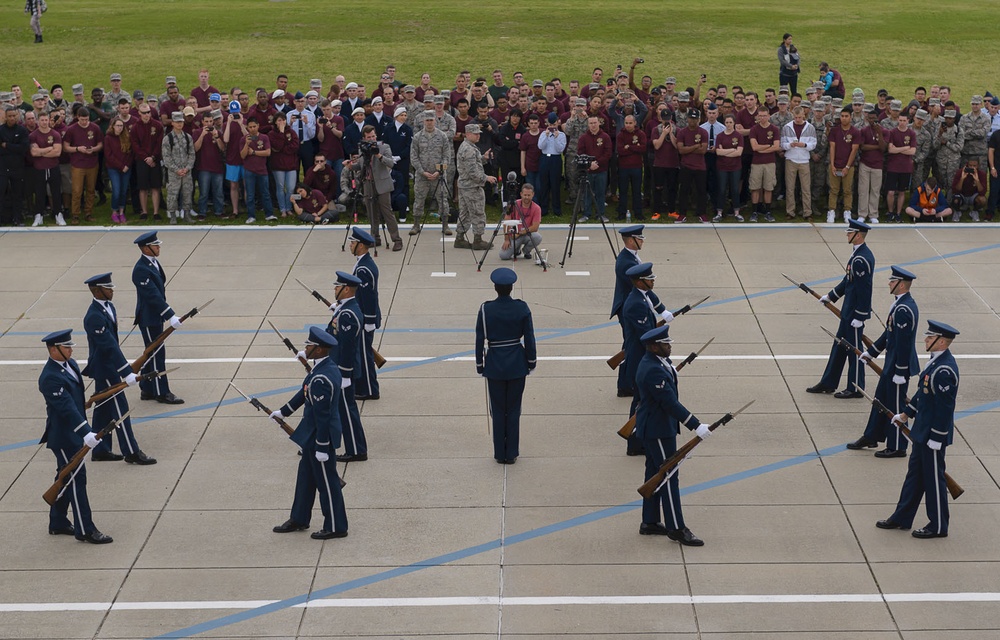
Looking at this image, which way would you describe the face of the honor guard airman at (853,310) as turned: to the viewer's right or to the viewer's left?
to the viewer's left

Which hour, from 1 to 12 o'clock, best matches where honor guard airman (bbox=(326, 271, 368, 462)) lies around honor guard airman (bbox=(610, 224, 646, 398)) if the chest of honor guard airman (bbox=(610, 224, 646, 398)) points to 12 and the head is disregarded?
honor guard airman (bbox=(326, 271, 368, 462)) is roughly at 5 o'clock from honor guard airman (bbox=(610, 224, 646, 398)).

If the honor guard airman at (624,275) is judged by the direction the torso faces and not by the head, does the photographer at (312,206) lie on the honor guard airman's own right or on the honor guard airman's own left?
on the honor guard airman's own left

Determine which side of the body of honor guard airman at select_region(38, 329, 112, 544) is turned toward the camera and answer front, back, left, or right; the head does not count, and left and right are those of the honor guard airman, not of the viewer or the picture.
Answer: right

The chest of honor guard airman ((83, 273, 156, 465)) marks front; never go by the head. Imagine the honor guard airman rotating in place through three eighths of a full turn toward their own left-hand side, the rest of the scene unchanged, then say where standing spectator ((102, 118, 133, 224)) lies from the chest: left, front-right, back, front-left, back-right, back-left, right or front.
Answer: front-right

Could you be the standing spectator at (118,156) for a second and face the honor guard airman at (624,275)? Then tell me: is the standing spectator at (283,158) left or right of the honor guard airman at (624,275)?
left

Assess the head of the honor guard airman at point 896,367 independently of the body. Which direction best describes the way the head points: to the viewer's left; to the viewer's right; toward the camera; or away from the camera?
to the viewer's left

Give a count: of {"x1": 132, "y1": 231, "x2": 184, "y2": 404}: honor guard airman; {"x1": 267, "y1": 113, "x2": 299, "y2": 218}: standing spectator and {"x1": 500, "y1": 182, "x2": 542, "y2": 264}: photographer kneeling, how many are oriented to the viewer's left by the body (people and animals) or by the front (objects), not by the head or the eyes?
0

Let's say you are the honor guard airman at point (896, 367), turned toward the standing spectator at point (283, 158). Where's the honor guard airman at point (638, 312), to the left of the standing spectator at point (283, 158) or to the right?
left

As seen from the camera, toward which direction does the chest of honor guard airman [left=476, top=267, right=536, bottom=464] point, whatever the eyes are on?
away from the camera

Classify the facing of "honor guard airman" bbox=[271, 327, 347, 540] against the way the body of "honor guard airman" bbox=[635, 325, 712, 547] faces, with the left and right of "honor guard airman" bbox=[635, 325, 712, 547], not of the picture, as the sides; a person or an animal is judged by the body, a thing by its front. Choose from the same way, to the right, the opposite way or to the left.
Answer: the opposite way

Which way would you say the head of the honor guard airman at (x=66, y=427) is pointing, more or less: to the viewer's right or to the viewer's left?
to the viewer's right

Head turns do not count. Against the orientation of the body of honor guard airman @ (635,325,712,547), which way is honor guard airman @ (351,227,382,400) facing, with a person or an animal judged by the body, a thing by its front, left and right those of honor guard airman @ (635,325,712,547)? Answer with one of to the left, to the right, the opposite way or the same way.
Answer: the opposite way

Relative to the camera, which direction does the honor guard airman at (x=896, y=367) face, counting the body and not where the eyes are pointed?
to the viewer's left

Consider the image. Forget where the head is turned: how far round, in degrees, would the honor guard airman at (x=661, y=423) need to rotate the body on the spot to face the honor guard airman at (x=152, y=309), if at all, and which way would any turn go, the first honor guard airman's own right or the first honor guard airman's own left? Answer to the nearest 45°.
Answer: approximately 135° to the first honor guard airman's own left

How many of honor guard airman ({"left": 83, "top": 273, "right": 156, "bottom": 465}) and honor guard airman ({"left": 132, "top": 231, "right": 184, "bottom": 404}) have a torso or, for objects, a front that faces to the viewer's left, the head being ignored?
0

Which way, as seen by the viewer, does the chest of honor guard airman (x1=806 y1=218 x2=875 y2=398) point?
to the viewer's left

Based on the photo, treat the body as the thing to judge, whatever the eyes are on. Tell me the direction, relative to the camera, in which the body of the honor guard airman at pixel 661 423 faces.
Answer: to the viewer's right

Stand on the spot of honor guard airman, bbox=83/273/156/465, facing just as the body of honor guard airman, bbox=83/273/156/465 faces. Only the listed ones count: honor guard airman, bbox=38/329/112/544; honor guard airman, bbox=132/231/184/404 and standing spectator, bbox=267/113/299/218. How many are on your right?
1

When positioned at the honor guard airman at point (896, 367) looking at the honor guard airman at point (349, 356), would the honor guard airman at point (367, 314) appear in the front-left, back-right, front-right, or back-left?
front-right

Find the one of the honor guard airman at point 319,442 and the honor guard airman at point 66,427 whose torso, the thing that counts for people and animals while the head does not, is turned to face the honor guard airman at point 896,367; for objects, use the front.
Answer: the honor guard airman at point 66,427
